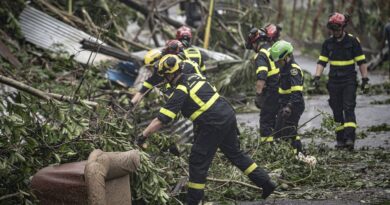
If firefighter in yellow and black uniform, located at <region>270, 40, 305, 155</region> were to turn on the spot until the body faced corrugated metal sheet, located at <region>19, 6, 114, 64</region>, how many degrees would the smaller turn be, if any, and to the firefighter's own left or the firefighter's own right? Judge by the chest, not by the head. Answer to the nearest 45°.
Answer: approximately 45° to the firefighter's own right

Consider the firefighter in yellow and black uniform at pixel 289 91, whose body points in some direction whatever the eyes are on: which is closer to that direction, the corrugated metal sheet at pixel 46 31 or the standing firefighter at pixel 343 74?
the corrugated metal sheet

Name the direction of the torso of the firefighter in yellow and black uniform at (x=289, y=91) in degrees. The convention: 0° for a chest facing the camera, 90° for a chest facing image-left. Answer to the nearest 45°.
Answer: approximately 90°

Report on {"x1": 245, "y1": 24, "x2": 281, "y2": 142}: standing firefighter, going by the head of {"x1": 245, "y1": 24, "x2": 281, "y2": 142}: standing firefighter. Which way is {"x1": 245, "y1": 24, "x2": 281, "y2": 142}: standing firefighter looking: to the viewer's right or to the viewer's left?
to the viewer's left

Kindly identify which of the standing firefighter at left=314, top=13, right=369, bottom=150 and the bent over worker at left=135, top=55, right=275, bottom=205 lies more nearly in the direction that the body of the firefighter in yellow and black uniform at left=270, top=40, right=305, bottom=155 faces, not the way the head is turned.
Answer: the bent over worker
